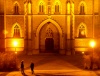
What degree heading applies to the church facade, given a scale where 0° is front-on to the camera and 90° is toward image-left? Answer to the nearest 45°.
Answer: approximately 0°
